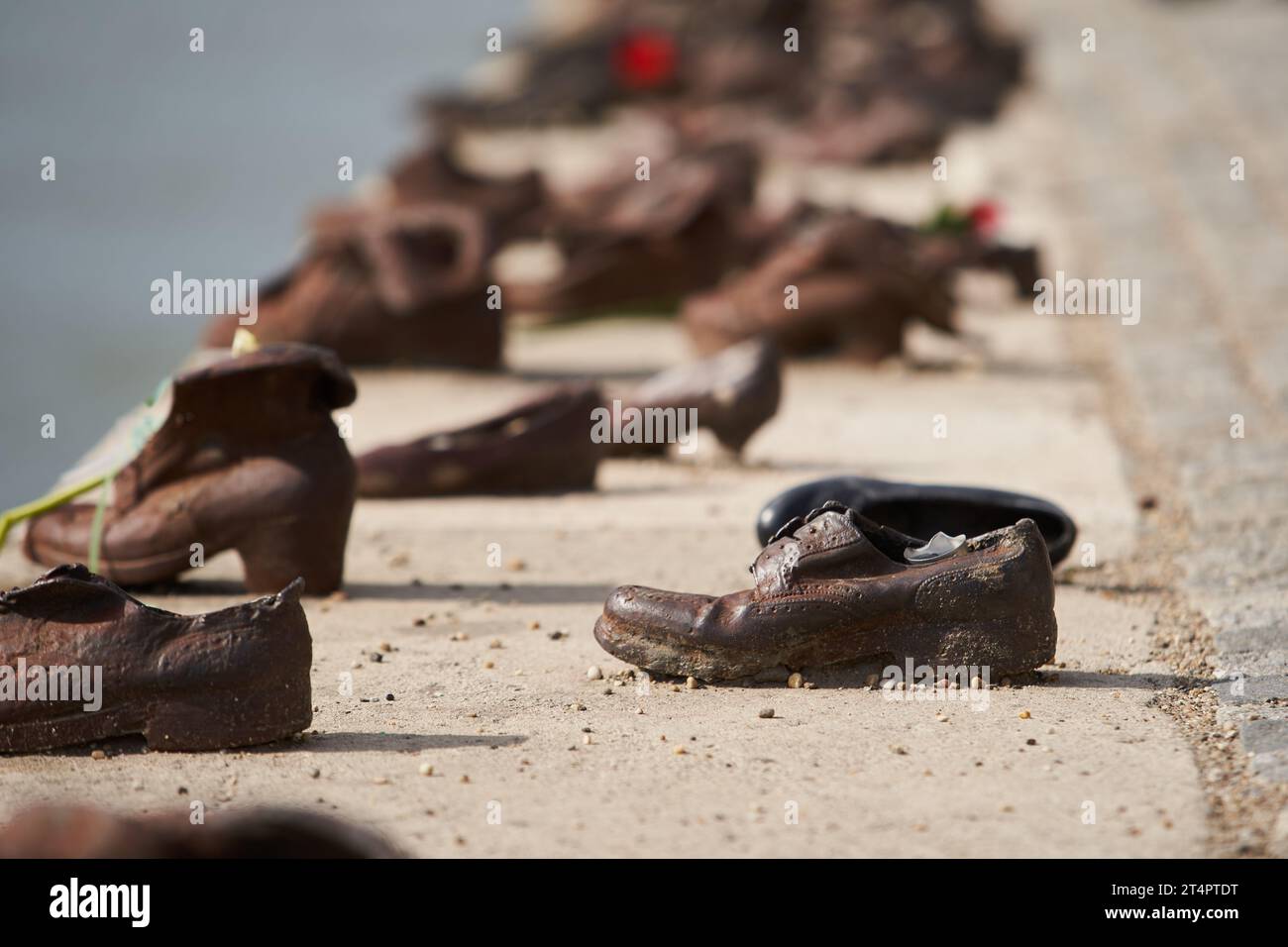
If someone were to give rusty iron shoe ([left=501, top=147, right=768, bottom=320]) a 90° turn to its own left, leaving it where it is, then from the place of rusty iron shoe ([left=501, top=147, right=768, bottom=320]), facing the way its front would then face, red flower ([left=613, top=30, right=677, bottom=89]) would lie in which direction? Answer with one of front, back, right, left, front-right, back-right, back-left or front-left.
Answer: back

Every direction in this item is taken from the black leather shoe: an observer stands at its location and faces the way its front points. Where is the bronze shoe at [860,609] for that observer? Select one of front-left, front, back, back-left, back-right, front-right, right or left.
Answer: left

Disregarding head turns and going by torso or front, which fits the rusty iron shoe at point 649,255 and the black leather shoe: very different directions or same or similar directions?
same or similar directions

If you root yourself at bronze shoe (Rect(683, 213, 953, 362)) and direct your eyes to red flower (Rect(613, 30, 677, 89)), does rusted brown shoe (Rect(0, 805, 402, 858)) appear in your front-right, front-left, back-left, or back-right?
back-left

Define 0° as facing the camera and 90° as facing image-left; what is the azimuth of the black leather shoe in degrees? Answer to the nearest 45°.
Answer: approximately 90°

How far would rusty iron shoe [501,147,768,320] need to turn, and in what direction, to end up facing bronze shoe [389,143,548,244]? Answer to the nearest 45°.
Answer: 0° — it already faces it

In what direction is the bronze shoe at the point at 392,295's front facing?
to the viewer's left

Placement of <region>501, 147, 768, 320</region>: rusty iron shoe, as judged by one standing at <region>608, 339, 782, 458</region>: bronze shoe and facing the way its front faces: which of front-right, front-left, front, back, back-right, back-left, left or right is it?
right

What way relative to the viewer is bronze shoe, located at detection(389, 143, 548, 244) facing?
to the viewer's left

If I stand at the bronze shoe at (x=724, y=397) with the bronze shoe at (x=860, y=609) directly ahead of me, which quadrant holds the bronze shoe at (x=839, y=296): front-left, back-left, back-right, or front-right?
back-left

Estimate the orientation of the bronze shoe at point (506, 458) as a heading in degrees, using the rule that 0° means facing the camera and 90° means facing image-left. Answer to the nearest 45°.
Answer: approximately 90°

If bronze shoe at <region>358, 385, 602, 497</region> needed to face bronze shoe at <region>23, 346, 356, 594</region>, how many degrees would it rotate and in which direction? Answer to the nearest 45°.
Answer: approximately 45° to its left

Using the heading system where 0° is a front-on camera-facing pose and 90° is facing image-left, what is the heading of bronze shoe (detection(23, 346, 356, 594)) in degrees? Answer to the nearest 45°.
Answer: approximately 90°

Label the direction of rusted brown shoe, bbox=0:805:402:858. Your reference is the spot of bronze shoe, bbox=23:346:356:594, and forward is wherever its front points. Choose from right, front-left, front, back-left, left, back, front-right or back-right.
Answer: left

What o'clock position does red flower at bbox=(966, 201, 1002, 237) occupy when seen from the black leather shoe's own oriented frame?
The red flower is roughly at 3 o'clock from the black leather shoe.

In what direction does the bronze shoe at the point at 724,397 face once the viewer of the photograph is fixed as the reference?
facing to the left of the viewer

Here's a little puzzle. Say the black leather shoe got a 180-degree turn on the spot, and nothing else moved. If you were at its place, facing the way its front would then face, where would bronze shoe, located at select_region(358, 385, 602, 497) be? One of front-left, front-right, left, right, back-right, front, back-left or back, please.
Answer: back-left

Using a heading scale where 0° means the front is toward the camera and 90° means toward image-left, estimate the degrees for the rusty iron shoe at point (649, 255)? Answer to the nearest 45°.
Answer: approximately 90°

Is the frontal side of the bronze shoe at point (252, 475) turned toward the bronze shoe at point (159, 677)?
no

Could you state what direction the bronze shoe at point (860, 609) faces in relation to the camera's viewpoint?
facing to the left of the viewer

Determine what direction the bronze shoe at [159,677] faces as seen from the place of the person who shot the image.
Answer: facing to the left of the viewer

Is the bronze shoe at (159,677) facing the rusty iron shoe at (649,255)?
no
